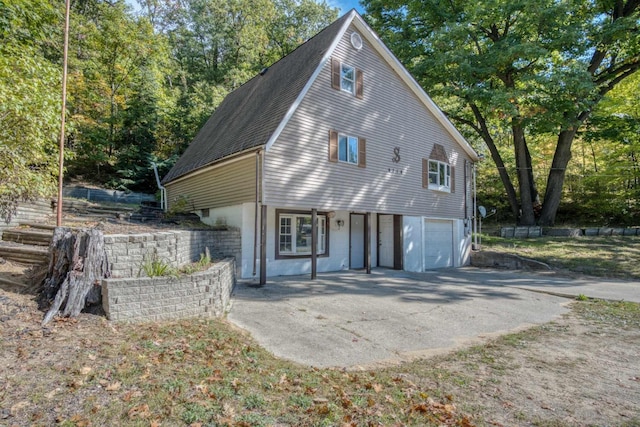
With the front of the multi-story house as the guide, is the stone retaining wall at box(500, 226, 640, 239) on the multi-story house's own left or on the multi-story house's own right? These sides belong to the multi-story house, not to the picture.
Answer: on the multi-story house's own left

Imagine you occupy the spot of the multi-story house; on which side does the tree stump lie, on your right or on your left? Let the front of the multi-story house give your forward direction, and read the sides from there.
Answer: on your right

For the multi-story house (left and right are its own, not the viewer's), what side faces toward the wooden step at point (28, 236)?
right

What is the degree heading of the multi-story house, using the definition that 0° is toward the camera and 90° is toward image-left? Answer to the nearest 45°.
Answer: approximately 315°

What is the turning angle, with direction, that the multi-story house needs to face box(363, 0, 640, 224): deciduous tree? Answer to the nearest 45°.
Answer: approximately 90° to its left

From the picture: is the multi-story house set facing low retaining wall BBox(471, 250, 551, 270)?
no

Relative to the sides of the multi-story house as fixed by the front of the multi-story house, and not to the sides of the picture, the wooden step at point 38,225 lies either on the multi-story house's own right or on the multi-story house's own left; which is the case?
on the multi-story house's own right

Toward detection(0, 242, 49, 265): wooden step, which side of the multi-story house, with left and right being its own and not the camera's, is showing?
right

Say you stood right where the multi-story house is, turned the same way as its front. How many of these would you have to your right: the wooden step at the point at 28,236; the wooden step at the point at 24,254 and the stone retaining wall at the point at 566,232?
2
